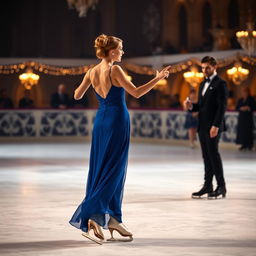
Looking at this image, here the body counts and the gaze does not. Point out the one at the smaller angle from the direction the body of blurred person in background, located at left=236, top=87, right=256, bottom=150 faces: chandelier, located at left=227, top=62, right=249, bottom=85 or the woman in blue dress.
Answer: the woman in blue dress

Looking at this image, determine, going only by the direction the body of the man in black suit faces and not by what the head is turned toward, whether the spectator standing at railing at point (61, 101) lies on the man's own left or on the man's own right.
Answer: on the man's own right

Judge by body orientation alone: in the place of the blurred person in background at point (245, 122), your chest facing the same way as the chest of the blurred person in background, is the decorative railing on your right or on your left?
on your right

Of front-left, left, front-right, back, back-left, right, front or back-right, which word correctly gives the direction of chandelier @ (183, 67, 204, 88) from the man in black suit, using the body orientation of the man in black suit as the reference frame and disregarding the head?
back-right

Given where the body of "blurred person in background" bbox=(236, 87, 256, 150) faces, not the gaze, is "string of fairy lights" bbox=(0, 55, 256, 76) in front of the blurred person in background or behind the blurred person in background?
behind

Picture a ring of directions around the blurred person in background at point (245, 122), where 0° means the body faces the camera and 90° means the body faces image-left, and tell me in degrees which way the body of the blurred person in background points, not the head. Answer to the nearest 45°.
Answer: approximately 0°

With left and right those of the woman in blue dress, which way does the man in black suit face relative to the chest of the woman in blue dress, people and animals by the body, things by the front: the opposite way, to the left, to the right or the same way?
the opposite way

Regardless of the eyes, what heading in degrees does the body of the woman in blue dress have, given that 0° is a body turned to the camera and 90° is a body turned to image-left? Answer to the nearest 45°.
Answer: approximately 225°

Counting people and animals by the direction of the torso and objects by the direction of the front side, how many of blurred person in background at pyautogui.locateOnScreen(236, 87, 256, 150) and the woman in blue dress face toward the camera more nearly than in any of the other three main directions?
1

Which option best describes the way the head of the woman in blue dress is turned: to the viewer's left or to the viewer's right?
to the viewer's right
